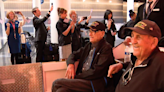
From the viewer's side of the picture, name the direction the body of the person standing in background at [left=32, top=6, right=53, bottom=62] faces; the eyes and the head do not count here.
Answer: to the viewer's right

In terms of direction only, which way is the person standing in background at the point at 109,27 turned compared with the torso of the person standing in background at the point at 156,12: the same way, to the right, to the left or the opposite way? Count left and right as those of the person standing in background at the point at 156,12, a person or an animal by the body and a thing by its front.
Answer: to the left

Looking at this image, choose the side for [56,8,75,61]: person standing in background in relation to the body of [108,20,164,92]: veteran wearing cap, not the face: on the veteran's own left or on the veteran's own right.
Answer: on the veteran's own right

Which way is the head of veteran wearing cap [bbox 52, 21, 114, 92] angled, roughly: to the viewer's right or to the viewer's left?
to the viewer's left

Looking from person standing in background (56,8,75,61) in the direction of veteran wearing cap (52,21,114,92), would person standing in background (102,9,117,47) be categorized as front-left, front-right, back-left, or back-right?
back-left

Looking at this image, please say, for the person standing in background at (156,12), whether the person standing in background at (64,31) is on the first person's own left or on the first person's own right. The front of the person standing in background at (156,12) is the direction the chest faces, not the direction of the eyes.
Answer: on the first person's own right

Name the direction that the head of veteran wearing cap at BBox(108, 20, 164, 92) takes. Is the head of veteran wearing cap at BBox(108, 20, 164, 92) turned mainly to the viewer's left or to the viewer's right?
to the viewer's left

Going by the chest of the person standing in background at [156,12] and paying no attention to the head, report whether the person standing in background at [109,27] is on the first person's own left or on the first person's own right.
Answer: on the first person's own right

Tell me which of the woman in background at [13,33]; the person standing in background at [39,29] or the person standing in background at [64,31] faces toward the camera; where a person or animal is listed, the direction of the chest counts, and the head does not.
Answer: the woman in background
